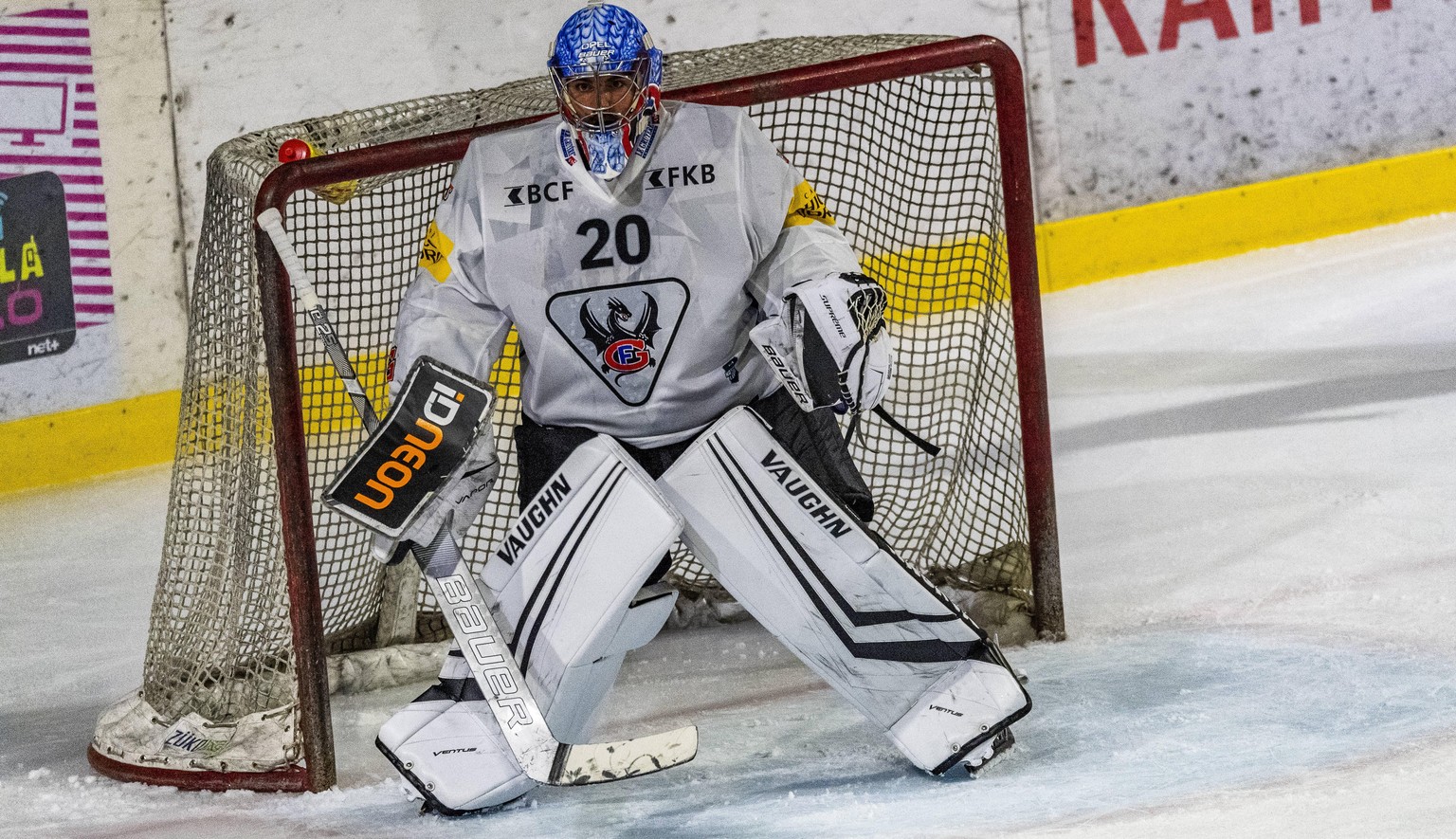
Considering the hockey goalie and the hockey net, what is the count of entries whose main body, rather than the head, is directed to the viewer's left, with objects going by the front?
0

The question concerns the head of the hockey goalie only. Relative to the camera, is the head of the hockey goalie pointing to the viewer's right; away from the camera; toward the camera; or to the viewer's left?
toward the camera

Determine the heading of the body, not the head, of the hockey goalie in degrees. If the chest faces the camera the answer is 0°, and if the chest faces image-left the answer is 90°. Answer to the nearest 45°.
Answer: approximately 0°

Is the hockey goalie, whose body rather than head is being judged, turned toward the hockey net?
no

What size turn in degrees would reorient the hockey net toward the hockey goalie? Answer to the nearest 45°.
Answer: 0° — it already faces them

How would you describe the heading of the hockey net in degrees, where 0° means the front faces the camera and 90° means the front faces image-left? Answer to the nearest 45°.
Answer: approximately 315°
